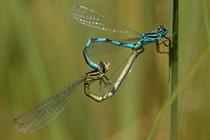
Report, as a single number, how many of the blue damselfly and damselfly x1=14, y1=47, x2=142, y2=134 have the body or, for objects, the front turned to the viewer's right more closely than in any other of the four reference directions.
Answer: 2

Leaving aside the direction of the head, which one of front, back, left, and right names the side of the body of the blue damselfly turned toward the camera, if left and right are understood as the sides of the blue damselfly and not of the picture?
right

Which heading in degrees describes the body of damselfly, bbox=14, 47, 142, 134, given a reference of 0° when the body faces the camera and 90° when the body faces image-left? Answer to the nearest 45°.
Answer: approximately 270°
